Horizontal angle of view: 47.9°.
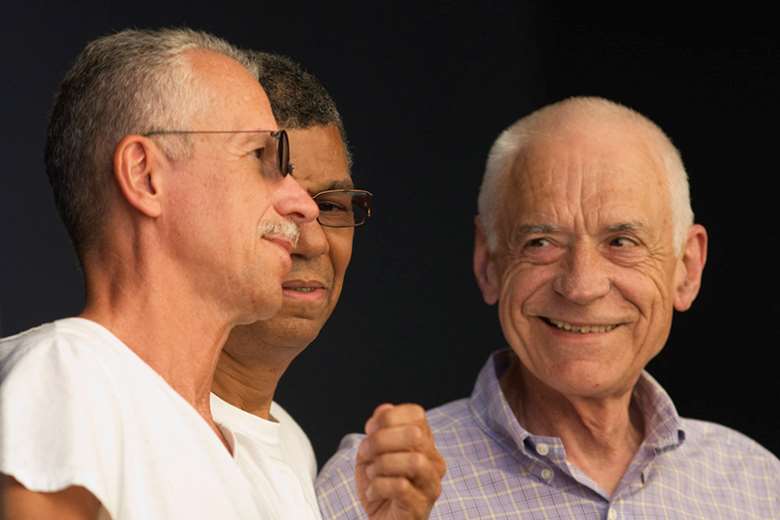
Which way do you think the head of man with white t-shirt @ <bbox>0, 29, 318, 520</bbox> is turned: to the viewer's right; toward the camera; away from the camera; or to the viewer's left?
to the viewer's right

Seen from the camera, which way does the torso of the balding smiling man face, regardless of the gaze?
toward the camera
